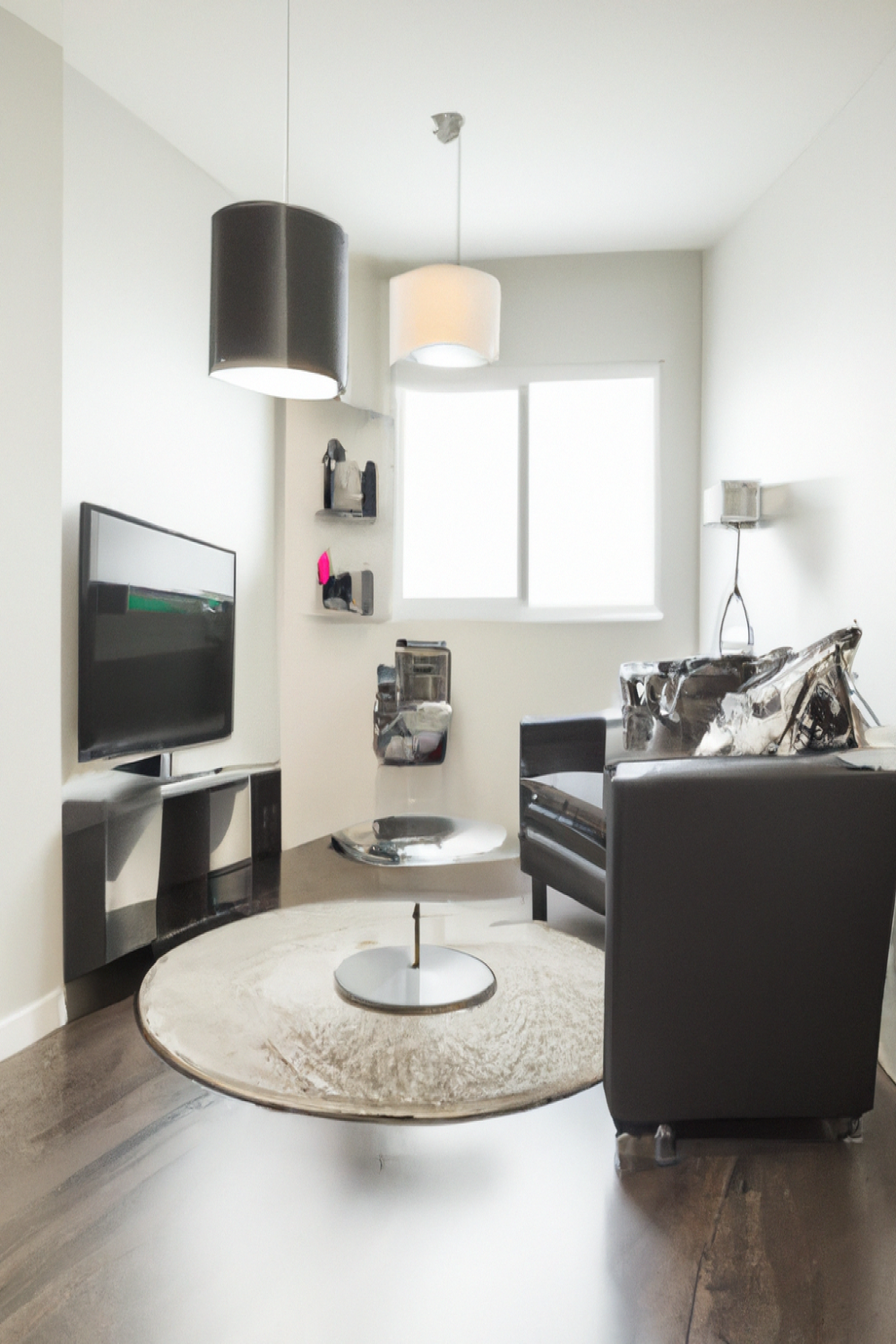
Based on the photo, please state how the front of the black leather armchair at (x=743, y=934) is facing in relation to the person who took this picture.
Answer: facing to the left of the viewer

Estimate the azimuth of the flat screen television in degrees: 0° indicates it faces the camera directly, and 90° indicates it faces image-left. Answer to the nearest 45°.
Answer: approximately 315°

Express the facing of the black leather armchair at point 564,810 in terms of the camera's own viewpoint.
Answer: facing the viewer and to the left of the viewer

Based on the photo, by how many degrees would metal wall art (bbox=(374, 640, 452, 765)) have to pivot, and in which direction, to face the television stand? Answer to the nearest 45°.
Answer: approximately 45° to its right

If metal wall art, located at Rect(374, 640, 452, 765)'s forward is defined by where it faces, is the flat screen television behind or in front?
in front

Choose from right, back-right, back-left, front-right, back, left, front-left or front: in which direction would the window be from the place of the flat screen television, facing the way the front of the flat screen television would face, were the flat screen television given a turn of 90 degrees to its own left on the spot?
front

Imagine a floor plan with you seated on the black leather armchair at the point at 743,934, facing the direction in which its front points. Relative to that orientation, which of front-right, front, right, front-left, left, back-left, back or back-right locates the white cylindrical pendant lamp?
front-right

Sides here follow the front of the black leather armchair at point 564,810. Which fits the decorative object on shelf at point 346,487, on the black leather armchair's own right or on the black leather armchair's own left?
on the black leather armchair's own right

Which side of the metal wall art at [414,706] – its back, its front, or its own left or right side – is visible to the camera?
front

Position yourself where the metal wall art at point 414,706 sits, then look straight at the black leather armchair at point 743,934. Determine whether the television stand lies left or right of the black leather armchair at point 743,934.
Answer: right

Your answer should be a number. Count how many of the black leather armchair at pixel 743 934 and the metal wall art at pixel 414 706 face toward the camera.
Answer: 1

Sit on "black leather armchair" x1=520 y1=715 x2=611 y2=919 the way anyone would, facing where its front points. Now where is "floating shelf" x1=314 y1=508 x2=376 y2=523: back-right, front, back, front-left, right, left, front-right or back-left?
right

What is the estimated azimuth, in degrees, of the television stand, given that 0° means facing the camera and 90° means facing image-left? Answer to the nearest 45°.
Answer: approximately 315°
